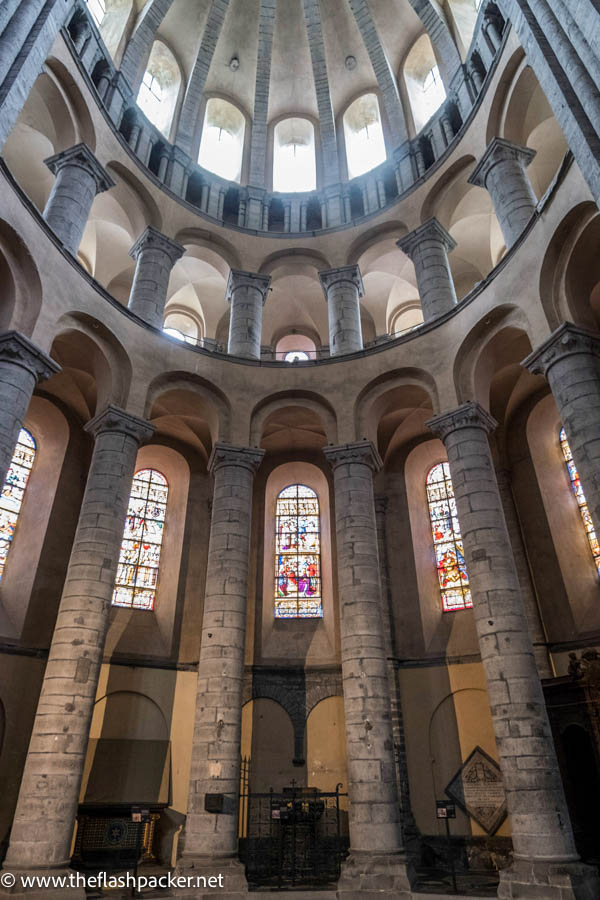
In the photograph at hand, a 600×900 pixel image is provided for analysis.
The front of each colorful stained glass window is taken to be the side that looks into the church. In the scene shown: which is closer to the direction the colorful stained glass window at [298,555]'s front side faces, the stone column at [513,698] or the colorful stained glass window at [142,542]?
the stone column

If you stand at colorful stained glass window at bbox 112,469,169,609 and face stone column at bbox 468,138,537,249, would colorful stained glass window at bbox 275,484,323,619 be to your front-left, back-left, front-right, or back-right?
front-left

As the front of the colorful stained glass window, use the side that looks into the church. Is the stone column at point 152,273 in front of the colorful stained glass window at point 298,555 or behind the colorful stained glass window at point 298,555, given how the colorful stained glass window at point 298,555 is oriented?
in front

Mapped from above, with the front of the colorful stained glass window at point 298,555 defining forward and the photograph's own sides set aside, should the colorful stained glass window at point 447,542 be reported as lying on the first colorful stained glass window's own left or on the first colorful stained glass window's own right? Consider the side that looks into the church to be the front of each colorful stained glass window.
on the first colorful stained glass window's own left

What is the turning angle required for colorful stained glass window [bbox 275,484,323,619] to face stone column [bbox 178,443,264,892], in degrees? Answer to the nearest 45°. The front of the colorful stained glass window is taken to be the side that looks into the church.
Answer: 0° — it already faces it

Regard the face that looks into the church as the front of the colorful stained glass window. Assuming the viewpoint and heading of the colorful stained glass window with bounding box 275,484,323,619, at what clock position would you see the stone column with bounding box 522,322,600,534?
The stone column is roughly at 11 o'clock from the colorful stained glass window.

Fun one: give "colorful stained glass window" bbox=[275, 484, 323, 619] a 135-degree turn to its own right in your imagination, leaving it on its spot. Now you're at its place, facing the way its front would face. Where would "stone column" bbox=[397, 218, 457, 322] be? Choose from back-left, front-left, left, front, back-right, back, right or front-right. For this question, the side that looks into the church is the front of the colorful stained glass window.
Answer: back

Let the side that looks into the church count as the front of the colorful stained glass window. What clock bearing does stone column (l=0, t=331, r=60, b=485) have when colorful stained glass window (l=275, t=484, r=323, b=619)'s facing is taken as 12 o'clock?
The stone column is roughly at 1 o'clock from the colorful stained glass window.

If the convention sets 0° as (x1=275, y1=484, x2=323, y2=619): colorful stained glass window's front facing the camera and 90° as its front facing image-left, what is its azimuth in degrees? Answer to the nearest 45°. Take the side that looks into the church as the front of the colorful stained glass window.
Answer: approximately 0°

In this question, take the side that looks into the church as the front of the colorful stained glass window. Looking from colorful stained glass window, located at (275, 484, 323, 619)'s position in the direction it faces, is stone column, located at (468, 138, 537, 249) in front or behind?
in front
